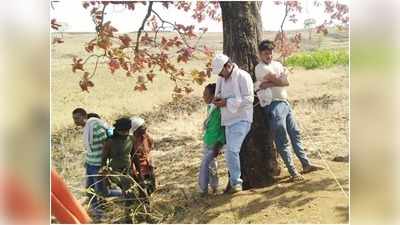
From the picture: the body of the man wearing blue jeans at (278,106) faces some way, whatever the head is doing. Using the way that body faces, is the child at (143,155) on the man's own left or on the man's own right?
on the man's own right

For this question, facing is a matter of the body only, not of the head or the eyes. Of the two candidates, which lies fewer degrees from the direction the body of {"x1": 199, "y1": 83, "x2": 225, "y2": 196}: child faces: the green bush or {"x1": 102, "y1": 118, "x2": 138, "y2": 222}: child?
the child

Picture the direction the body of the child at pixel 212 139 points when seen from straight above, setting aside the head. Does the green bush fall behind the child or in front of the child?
behind

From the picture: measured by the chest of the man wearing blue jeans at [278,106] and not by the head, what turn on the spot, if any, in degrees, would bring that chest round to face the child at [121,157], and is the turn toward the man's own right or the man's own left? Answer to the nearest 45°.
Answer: approximately 135° to the man's own right

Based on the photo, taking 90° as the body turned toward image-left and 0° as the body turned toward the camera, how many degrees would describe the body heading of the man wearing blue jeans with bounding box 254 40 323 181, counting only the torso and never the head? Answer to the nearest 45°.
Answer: approximately 315°

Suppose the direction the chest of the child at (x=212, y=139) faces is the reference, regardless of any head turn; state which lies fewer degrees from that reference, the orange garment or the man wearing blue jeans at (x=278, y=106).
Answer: the orange garment
